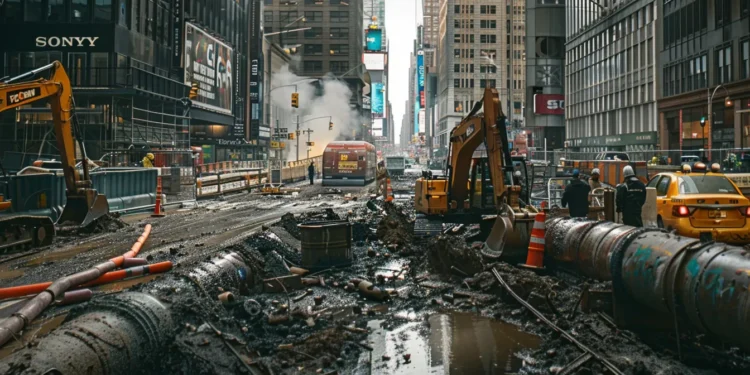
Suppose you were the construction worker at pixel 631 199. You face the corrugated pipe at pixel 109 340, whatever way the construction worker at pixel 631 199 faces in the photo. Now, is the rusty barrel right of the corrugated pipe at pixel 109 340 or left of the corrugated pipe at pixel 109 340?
right

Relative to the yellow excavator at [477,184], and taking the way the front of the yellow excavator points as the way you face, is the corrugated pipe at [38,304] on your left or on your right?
on your right

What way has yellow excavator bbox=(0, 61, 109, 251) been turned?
to the viewer's right

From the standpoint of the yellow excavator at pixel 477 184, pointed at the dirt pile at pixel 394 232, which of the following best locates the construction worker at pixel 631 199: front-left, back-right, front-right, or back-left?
back-left

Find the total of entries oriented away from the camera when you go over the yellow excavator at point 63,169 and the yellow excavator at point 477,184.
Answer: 0

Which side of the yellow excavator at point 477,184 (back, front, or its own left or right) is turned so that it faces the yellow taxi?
front

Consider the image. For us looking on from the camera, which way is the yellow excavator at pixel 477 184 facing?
facing the viewer and to the right of the viewer

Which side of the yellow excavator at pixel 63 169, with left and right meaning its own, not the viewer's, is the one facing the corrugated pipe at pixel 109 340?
right

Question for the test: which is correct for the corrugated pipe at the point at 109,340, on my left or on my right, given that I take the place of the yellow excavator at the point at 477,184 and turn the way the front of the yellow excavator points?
on my right

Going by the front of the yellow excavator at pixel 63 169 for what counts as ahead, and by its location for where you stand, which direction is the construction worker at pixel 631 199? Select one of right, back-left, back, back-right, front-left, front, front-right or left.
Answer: front-right

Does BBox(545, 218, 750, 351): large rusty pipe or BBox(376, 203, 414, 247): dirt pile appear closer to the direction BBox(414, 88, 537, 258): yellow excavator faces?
the large rusty pipe
